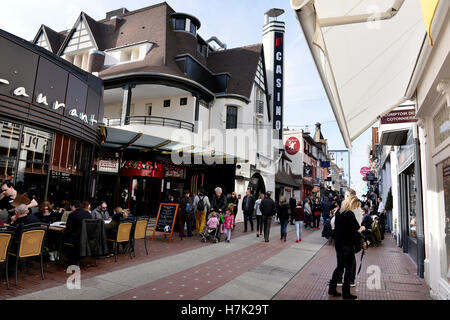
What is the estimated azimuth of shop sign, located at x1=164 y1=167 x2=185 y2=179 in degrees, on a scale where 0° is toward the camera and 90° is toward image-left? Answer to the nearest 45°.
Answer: approximately 0°

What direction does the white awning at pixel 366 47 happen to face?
to the viewer's left

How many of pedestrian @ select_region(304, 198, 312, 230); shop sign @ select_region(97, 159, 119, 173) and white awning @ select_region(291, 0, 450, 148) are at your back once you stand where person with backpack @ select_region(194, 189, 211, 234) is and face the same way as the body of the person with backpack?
1

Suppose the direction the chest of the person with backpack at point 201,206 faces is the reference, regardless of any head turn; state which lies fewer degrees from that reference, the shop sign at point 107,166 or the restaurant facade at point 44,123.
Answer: the shop sign

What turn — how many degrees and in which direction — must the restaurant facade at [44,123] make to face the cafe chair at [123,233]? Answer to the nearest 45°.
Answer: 0° — it already faces it

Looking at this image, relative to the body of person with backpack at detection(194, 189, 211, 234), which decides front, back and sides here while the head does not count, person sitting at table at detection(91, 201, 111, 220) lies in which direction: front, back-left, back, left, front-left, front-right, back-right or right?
back-left

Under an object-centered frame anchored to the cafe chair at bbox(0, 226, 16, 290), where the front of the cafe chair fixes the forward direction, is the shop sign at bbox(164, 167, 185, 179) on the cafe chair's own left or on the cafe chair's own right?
on the cafe chair's own right
